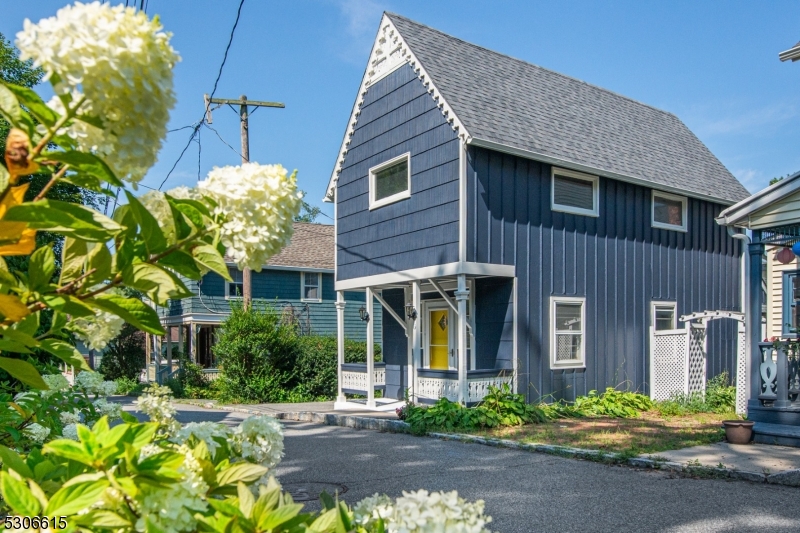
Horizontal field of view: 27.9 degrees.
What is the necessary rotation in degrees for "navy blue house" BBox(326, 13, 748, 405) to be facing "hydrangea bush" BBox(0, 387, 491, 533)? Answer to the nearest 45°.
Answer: approximately 45° to its left

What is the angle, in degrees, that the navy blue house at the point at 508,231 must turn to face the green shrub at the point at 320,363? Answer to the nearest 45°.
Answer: approximately 90° to its right

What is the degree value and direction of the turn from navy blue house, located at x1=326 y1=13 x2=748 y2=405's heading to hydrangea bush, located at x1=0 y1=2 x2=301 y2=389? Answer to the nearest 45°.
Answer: approximately 45° to its left

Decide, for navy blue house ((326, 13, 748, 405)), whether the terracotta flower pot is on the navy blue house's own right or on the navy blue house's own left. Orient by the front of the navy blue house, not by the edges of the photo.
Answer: on the navy blue house's own left

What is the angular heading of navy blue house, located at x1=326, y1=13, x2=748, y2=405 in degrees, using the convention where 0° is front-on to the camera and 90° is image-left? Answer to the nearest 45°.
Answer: approximately 45°
